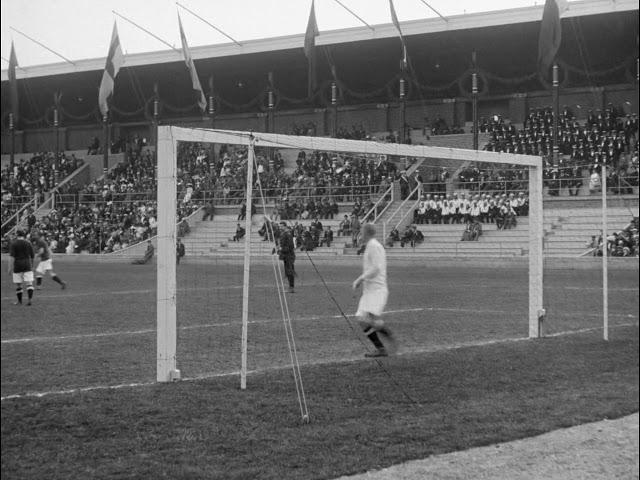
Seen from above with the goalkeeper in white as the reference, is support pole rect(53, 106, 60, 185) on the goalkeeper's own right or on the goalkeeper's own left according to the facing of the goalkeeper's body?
on the goalkeeper's own right

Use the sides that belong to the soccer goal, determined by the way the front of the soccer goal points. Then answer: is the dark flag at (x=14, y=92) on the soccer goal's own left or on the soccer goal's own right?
on the soccer goal's own left

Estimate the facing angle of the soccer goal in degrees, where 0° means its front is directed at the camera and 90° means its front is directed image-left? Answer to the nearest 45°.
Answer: approximately 135°
